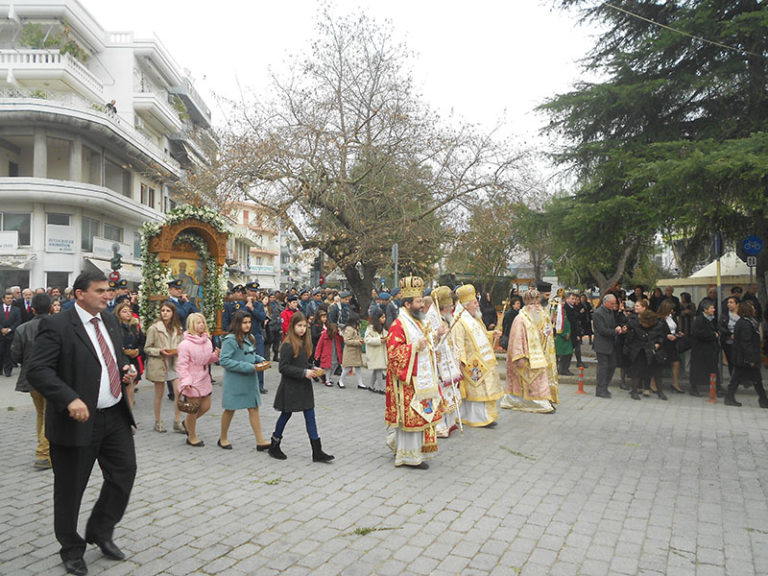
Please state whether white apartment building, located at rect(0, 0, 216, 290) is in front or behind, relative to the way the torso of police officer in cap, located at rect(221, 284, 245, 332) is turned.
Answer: behind

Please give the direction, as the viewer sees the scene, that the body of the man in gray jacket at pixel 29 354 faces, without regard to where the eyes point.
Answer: away from the camera
